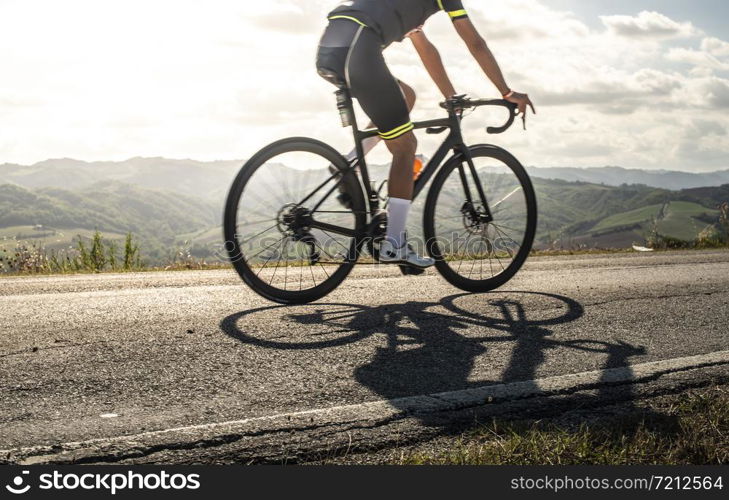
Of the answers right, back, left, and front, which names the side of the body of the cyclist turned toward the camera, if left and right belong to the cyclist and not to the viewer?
right
